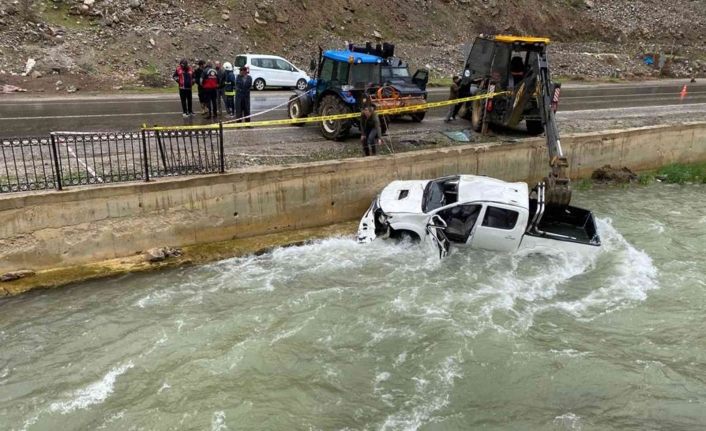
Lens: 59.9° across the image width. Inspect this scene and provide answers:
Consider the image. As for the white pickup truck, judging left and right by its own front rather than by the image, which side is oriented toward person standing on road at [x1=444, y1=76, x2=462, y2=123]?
right

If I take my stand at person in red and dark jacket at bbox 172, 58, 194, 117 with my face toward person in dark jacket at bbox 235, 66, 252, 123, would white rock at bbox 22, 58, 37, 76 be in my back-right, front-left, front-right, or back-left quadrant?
back-left

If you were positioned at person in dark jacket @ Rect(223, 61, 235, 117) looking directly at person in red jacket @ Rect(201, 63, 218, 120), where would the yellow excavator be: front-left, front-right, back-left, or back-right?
back-left

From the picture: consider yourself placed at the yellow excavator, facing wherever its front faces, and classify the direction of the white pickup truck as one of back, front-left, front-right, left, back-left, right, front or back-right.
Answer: back-left

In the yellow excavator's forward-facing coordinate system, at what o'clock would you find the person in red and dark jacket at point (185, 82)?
The person in red and dark jacket is roughly at 10 o'clock from the yellow excavator.

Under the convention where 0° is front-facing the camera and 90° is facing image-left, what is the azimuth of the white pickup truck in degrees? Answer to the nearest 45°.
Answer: approximately 90°

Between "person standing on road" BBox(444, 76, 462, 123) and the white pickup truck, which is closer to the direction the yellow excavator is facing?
the person standing on road

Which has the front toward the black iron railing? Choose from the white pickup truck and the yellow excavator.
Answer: the white pickup truck

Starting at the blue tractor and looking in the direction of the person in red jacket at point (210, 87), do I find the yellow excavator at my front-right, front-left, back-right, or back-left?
back-right

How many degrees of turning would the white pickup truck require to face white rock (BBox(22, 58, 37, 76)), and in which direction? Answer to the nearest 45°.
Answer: approximately 45° to its right
